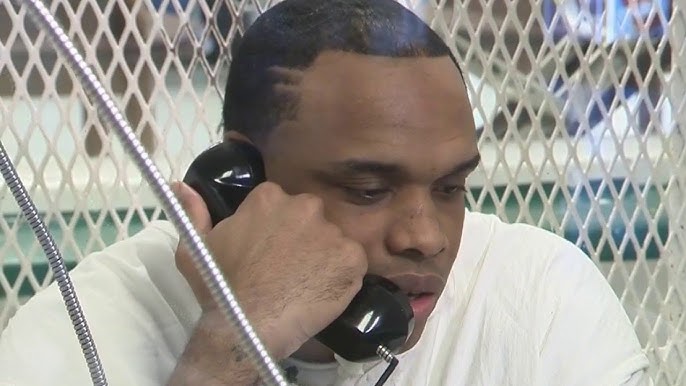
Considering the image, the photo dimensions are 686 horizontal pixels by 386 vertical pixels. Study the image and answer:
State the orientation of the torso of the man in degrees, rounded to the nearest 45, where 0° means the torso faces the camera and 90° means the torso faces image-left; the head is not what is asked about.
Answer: approximately 0°
